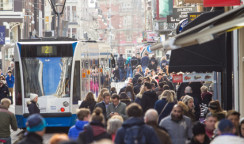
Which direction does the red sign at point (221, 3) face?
toward the camera

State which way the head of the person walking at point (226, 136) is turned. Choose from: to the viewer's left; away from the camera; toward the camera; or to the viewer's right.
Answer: away from the camera

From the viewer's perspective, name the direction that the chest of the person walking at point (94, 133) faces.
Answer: away from the camera

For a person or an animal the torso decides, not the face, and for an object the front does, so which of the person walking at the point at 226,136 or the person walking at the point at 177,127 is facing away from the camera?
the person walking at the point at 226,136

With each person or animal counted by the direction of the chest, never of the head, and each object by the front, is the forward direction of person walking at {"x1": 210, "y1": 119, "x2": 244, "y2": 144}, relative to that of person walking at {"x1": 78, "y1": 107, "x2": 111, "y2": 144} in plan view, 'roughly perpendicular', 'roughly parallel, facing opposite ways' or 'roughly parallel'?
roughly parallel

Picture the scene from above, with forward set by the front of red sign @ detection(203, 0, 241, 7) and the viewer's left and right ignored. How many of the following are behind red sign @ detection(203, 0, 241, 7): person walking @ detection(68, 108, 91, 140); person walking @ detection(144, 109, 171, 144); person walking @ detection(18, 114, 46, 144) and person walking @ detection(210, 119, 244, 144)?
0

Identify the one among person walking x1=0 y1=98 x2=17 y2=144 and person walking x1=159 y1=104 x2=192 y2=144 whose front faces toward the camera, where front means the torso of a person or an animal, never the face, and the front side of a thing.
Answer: person walking x1=159 y1=104 x2=192 y2=144

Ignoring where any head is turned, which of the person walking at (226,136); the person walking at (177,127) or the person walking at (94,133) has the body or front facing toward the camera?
the person walking at (177,127)

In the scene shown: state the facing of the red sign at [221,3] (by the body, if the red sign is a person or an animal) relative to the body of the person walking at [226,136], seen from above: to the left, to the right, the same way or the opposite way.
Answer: the opposite way

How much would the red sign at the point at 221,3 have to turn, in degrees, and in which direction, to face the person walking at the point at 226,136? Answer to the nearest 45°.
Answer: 0° — it already faces them

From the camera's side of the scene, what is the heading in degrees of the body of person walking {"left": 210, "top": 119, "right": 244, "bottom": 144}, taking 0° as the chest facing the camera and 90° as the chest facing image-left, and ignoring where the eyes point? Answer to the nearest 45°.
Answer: approximately 180°

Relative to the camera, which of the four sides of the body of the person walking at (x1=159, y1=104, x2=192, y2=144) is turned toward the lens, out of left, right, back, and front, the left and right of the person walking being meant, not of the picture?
front
